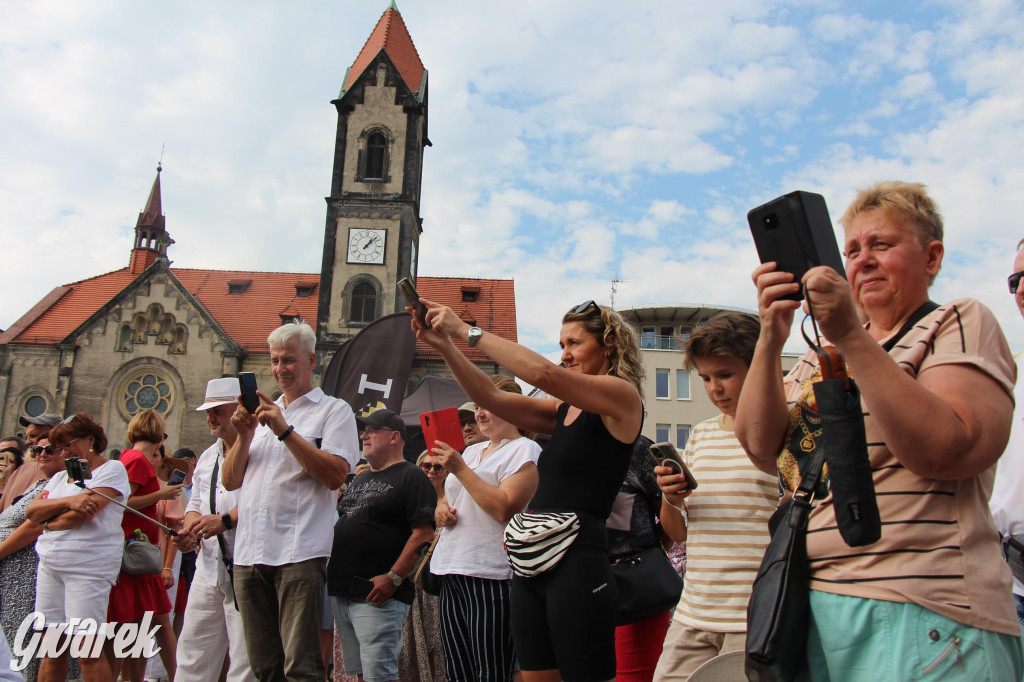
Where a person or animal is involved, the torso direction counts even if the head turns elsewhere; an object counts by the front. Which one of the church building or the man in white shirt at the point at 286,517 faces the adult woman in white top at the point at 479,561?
the church building

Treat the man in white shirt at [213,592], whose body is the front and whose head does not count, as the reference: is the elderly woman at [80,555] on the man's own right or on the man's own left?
on the man's own right

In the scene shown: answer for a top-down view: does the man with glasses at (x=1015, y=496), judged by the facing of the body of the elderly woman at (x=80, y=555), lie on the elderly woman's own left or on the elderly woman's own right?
on the elderly woman's own left

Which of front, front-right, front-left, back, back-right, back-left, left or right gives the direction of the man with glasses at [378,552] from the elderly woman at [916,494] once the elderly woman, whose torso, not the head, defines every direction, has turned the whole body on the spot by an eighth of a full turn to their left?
back-right

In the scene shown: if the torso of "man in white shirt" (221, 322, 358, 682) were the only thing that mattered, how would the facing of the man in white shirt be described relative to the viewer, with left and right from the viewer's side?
facing the viewer and to the left of the viewer

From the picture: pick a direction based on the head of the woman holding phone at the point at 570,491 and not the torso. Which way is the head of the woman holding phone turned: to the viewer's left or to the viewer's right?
to the viewer's left

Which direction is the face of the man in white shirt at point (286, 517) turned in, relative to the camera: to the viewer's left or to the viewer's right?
to the viewer's left

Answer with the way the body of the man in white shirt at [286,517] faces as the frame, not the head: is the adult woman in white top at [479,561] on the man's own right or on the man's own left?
on the man's own left

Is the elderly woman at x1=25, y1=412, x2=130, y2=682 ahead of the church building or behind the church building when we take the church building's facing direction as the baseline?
ahead

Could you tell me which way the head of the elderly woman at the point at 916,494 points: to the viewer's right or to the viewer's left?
to the viewer's left

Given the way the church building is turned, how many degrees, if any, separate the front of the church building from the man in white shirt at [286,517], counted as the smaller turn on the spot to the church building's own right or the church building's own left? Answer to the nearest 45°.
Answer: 0° — it already faces them

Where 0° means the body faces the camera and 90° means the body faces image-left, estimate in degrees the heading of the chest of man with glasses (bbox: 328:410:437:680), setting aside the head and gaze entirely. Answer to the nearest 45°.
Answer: approximately 45°

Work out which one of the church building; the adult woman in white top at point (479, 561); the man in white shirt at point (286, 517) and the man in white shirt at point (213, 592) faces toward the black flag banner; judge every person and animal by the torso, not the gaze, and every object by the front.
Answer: the church building

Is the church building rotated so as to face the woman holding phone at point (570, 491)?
yes

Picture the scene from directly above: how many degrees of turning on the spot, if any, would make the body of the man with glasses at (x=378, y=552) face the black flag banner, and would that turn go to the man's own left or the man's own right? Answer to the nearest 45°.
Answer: approximately 135° to the man's own right

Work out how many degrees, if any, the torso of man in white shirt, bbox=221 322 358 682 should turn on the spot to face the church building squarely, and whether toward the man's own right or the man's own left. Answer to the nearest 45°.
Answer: approximately 135° to the man's own right

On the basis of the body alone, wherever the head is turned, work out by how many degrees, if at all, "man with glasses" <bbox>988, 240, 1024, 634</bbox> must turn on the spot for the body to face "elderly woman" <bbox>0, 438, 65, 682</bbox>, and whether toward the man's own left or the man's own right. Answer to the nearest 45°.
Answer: approximately 45° to the man's own right

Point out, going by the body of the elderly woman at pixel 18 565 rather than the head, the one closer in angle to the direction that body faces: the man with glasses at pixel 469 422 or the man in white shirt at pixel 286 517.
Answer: the man in white shirt
